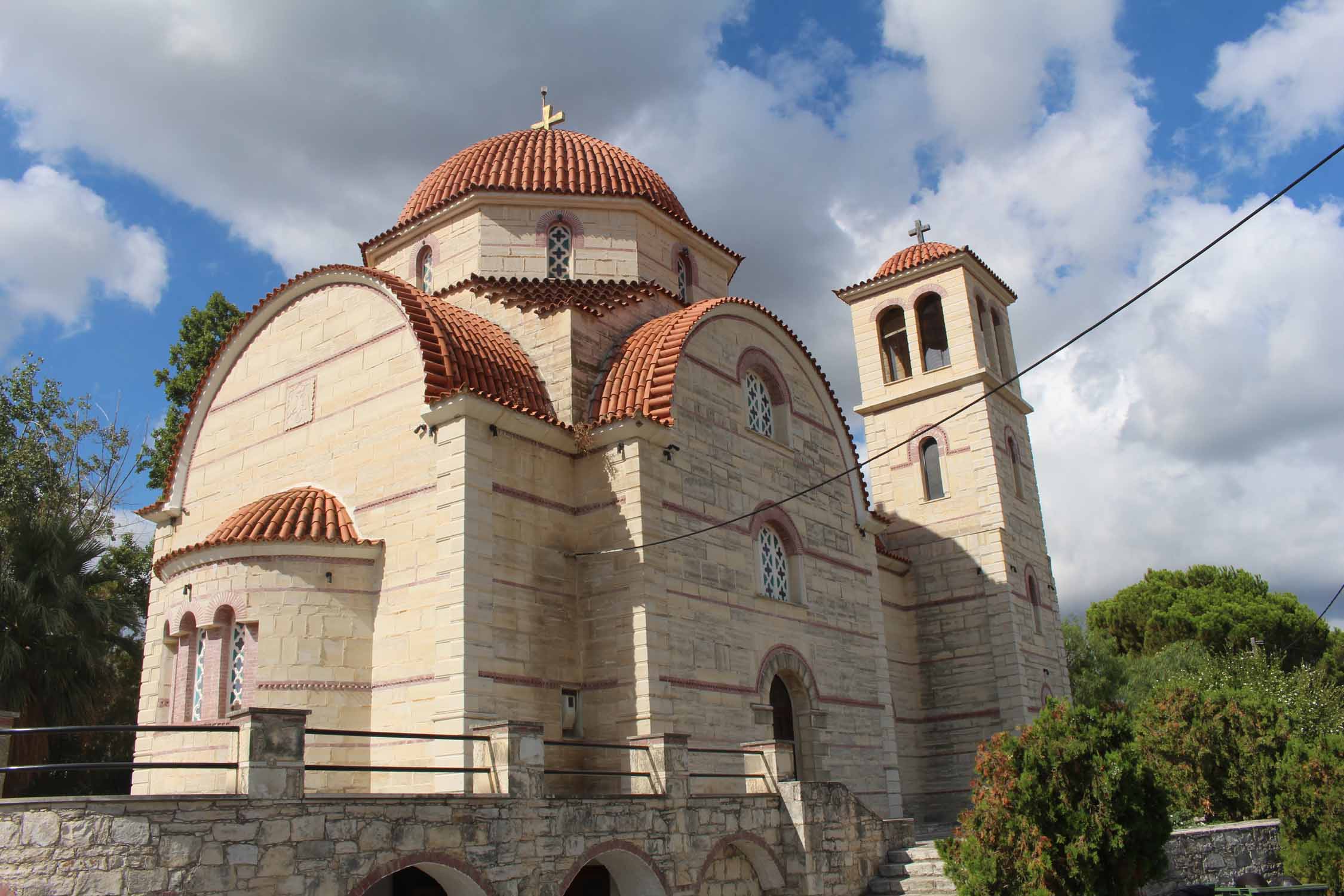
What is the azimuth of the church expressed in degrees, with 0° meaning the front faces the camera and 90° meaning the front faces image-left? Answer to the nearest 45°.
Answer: approximately 225°

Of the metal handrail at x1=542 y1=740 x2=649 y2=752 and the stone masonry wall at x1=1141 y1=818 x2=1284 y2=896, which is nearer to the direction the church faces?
the stone masonry wall

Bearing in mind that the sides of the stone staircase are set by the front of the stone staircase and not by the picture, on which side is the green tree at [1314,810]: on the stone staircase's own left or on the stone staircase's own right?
on the stone staircase's own left

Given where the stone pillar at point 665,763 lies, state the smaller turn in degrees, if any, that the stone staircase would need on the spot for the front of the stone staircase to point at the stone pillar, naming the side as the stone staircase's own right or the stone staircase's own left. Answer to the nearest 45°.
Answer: approximately 45° to the stone staircase's own right

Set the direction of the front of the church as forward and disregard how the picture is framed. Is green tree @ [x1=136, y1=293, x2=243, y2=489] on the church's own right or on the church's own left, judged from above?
on the church's own left

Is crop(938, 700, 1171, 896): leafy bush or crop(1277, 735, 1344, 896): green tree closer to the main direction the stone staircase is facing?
the leafy bush

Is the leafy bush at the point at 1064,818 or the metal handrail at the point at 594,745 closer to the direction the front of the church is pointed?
the leafy bush

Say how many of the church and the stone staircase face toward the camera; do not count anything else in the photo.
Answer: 1

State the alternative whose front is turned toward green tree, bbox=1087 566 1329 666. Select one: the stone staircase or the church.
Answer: the church

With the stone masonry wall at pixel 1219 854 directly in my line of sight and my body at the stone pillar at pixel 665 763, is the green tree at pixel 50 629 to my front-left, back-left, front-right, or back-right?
back-left

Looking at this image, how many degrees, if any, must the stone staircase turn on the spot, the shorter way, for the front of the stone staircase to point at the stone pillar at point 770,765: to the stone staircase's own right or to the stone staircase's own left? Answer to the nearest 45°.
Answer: approximately 45° to the stone staircase's own right

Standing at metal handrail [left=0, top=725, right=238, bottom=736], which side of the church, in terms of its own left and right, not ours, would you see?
back
